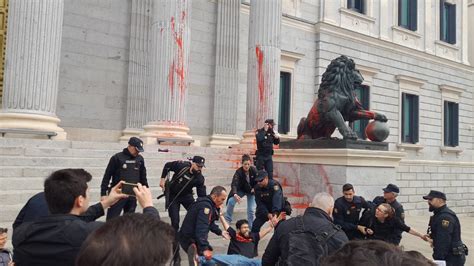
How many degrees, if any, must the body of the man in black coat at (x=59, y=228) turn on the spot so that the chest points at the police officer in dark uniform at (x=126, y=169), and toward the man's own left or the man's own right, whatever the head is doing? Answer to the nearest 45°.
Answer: approximately 45° to the man's own left

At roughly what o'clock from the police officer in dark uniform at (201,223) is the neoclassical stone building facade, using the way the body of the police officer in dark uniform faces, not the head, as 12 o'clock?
The neoclassical stone building facade is roughly at 9 o'clock from the police officer in dark uniform.

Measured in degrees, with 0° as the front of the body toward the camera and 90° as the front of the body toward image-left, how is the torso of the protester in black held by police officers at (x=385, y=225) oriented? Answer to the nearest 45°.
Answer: approximately 45°

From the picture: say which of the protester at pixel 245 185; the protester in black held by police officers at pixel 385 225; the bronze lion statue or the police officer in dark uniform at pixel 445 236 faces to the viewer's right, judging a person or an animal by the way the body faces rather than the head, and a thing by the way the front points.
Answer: the bronze lion statue

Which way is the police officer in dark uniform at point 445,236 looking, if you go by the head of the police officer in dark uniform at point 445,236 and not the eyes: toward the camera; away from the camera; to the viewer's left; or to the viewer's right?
to the viewer's left

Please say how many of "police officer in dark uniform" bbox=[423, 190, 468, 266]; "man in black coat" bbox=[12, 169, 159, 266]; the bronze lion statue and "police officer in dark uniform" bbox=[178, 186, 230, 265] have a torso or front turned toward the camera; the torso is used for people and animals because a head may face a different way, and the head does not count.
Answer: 0

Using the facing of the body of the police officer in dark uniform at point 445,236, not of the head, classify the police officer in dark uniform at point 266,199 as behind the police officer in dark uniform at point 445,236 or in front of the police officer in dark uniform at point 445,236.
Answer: in front

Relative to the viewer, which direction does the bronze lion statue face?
to the viewer's right

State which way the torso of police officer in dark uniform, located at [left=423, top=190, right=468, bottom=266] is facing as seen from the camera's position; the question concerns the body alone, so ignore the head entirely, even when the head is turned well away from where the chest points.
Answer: to the viewer's left

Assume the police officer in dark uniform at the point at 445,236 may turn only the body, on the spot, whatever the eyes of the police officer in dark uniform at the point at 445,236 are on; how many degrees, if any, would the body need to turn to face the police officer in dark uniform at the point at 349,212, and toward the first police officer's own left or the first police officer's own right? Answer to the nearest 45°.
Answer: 0° — they already face them

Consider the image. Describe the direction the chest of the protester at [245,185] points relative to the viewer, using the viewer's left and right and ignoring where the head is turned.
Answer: facing the viewer

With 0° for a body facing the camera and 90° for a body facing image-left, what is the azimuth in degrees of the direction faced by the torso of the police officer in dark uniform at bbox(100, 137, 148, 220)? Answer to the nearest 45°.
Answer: approximately 315°

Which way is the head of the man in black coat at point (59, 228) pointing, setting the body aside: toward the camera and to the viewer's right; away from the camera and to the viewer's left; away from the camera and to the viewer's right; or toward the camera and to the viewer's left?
away from the camera and to the viewer's right
